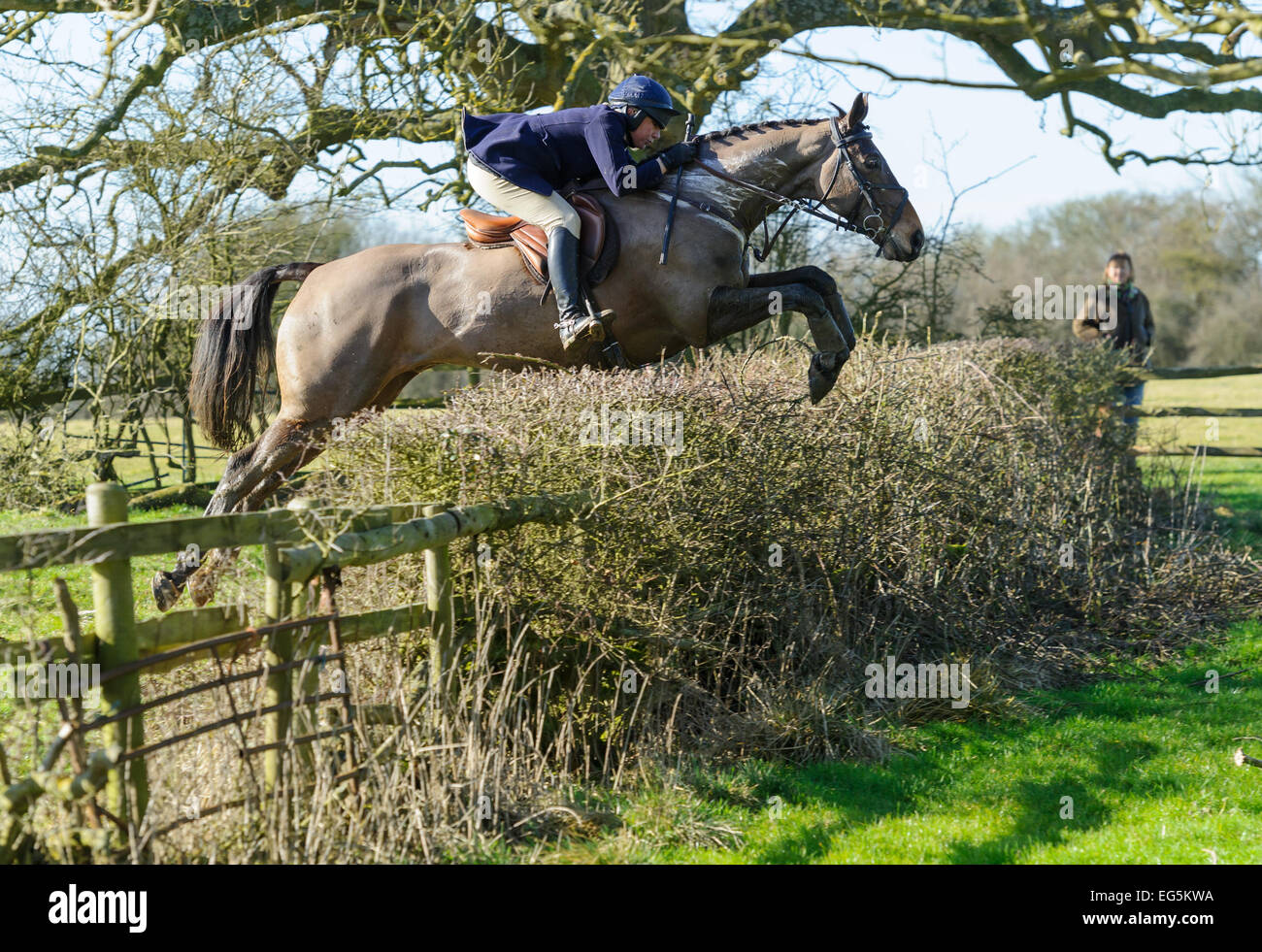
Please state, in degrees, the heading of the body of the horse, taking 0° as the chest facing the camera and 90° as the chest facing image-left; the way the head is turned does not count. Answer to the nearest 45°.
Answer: approximately 270°

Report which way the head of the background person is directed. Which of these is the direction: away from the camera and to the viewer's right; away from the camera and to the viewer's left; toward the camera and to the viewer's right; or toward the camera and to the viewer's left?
toward the camera and to the viewer's left

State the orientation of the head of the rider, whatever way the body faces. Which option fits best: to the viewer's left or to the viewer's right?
to the viewer's right

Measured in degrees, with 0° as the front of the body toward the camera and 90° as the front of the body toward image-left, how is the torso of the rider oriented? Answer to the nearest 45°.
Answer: approximately 270°

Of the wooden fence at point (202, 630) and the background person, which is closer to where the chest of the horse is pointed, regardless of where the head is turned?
the background person

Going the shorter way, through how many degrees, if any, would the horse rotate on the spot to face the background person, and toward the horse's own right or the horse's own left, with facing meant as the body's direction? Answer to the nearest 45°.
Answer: approximately 45° to the horse's own left

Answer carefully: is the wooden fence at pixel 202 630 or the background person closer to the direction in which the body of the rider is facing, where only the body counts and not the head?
the background person

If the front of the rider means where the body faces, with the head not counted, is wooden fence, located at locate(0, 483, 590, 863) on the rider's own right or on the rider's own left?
on the rider's own right

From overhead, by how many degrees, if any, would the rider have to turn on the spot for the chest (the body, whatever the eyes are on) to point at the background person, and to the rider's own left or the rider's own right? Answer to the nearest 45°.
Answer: approximately 45° to the rider's own left

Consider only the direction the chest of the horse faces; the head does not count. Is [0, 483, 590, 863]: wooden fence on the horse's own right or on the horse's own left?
on the horse's own right
